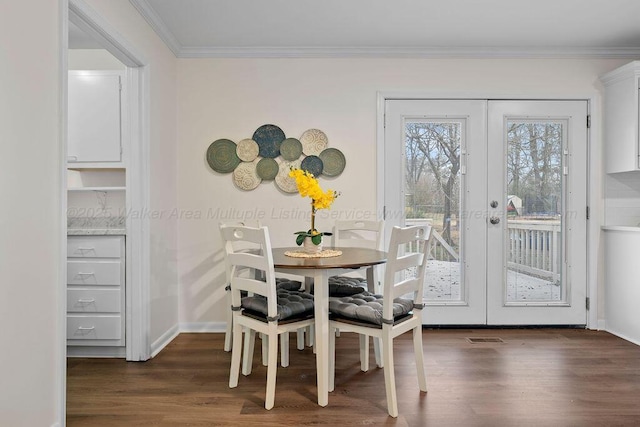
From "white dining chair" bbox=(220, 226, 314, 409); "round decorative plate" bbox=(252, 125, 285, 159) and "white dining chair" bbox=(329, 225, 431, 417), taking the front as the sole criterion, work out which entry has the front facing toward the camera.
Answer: the round decorative plate

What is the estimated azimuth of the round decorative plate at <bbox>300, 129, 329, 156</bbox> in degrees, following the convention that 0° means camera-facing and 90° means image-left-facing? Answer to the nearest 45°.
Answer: approximately 0°

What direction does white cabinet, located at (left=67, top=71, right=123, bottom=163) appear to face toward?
toward the camera

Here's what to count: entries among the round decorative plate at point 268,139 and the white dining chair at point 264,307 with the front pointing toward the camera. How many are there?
1

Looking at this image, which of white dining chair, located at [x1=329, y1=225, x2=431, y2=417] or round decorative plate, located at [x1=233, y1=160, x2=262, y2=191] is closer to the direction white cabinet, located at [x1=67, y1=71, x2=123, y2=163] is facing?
the white dining chair

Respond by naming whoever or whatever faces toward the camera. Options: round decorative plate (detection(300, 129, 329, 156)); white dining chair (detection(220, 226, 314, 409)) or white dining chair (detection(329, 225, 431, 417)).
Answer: the round decorative plate

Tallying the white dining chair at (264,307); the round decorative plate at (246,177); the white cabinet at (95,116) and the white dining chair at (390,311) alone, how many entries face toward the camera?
2

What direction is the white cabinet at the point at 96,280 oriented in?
toward the camera

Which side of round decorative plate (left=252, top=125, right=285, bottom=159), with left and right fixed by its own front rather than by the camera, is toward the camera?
front

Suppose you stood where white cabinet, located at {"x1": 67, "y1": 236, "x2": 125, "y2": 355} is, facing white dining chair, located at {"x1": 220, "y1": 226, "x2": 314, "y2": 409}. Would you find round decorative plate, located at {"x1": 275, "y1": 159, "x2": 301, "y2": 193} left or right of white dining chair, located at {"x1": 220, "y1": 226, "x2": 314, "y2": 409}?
left

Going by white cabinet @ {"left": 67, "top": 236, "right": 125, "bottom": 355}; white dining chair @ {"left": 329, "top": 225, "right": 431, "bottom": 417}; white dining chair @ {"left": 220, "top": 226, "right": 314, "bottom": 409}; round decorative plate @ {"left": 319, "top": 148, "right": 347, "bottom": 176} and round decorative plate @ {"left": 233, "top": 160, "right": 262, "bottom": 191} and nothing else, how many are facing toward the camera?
3
